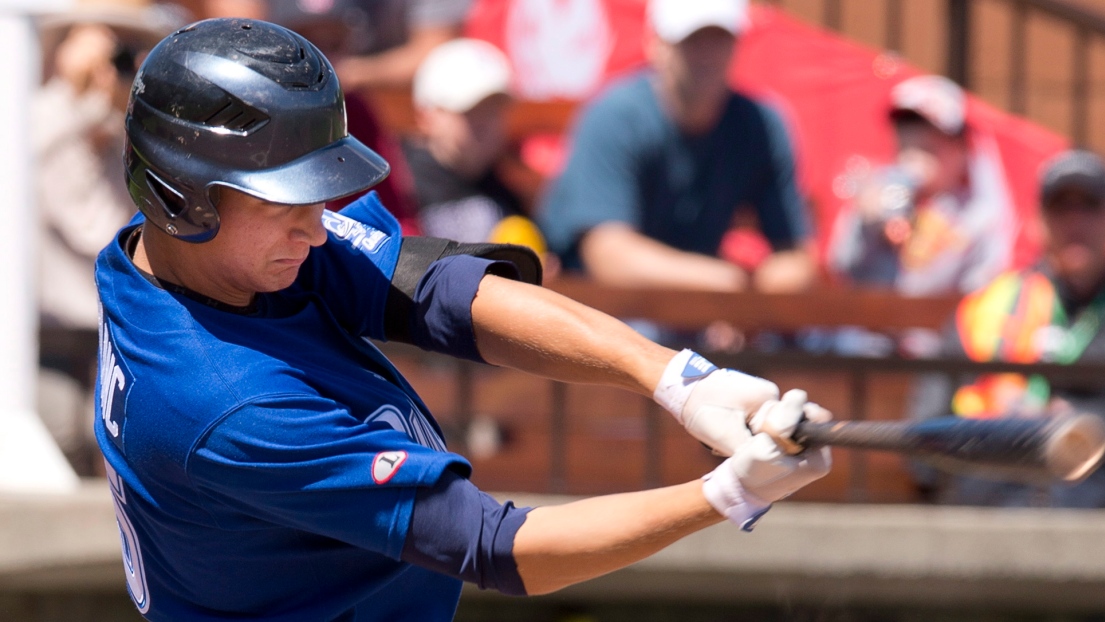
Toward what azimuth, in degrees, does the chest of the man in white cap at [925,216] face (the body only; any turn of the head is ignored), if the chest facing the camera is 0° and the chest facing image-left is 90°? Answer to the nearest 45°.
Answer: approximately 45°

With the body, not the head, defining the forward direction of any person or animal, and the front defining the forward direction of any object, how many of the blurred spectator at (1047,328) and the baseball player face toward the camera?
1

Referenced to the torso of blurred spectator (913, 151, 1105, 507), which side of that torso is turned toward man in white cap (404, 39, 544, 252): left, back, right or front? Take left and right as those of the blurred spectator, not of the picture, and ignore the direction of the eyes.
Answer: right

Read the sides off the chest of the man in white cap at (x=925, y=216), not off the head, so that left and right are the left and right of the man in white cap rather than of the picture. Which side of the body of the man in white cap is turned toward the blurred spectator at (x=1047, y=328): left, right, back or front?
left

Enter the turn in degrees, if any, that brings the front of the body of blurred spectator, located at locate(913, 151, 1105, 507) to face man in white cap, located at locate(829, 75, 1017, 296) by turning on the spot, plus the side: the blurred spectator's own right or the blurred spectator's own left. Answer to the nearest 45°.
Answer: approximately 135° to the blurred spectator's own right

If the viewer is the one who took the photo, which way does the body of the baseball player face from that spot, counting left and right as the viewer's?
facing to the right of the viewer

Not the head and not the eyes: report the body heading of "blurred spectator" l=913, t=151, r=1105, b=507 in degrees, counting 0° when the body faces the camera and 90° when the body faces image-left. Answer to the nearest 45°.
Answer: approximately 0°

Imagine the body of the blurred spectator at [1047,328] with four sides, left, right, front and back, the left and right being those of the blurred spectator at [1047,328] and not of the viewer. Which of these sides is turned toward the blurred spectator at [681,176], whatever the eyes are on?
right
